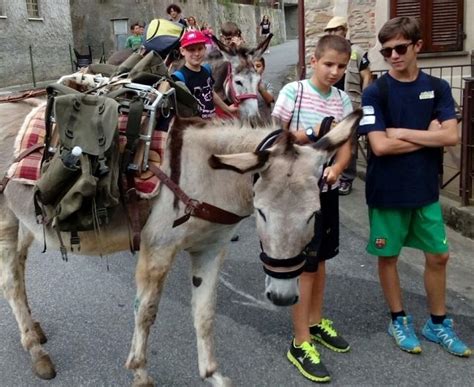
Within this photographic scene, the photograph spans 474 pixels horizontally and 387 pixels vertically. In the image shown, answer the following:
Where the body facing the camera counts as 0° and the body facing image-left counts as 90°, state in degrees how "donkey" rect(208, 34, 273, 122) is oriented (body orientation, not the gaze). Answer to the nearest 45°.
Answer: approximately 315°

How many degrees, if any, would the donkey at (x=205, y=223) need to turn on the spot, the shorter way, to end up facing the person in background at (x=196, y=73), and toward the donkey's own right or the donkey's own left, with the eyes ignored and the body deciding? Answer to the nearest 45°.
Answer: approximately 135° to the donkey's own left

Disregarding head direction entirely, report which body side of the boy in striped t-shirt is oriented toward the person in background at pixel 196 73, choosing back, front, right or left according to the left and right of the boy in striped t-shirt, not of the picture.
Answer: back

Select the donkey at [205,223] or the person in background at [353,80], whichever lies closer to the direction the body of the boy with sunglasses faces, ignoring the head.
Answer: the donkey

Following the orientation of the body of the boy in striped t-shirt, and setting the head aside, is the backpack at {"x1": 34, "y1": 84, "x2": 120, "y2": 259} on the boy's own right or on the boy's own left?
on the boy's own right

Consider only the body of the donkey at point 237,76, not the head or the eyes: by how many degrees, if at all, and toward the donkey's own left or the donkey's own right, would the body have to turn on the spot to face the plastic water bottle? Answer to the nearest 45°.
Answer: approximately 45° to the donkey's own right
